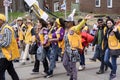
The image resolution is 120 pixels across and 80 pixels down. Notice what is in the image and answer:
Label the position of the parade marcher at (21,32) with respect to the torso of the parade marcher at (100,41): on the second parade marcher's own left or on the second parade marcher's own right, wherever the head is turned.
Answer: on the second parade marcher's own right

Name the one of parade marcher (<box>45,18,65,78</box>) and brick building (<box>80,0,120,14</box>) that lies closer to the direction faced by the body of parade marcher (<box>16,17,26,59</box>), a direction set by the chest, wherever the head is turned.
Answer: the parade marcher

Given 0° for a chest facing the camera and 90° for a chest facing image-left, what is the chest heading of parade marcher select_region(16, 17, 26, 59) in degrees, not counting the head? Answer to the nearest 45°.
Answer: approximately 45°

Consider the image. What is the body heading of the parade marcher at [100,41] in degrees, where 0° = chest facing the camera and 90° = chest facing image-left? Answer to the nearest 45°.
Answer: approximately 45°

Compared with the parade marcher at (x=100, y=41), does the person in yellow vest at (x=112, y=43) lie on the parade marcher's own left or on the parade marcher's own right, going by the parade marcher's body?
on the parade marcher's own left

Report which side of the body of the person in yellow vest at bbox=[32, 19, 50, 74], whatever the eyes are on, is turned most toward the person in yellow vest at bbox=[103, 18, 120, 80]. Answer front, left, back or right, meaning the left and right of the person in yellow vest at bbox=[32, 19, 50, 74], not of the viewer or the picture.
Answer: left

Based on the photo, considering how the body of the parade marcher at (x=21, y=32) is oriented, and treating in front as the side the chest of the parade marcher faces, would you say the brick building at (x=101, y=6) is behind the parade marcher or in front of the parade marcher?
behind

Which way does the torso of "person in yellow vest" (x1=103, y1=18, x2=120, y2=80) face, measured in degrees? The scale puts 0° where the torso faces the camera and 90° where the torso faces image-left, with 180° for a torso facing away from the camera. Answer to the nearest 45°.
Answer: approximately 45°

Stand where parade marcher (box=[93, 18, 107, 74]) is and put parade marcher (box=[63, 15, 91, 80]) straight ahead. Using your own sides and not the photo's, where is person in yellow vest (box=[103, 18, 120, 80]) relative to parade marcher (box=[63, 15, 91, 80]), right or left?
left
